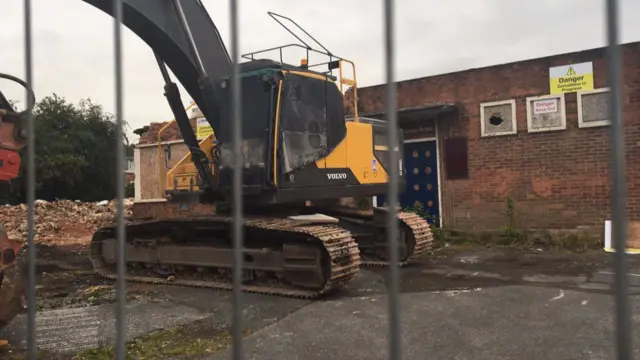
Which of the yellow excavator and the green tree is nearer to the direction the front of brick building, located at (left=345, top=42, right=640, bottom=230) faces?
the yellow excavator

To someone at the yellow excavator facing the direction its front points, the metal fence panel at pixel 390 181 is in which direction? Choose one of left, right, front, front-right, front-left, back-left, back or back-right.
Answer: front-left

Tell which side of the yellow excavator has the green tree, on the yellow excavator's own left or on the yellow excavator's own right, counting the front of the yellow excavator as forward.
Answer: on the yellow excavator's own right

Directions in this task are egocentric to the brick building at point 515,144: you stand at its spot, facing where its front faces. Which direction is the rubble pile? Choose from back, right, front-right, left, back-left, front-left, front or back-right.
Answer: front-right

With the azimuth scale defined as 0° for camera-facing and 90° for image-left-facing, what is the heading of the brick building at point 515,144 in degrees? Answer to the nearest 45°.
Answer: approximately 45°

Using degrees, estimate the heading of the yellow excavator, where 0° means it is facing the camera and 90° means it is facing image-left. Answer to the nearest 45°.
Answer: approximately 45°
